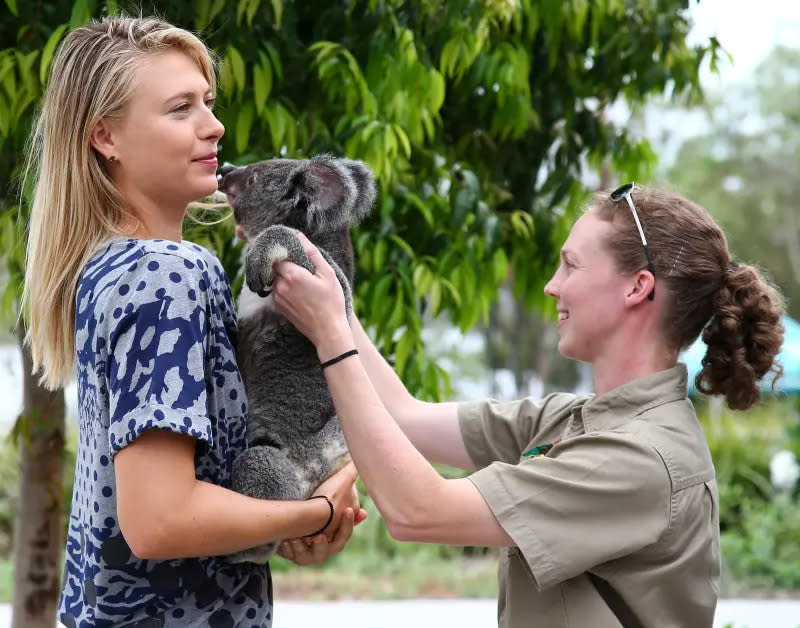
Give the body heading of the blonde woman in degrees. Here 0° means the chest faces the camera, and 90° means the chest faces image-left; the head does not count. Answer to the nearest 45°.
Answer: approximately 270°

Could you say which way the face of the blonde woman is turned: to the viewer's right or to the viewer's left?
to the viewer's right

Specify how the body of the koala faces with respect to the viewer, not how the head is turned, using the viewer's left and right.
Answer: facing to the left of the viewer
